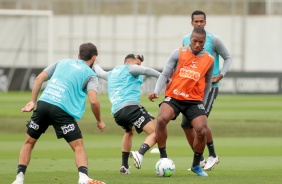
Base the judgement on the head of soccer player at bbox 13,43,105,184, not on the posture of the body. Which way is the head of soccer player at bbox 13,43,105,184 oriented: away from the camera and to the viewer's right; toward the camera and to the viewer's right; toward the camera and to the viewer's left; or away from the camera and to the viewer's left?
away from the camera and to the viewer's right

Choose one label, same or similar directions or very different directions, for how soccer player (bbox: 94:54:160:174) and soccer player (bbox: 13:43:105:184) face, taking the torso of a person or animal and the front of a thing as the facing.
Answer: same or similar directions

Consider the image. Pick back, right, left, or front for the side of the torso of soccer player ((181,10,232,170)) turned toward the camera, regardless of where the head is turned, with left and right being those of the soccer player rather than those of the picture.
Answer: front

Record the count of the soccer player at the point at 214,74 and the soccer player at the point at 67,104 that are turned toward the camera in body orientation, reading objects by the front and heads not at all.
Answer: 1

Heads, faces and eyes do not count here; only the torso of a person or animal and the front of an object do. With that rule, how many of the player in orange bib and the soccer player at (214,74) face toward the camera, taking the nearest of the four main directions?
2

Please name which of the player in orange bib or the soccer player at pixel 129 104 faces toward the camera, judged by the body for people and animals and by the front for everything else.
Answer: the player in orange bib

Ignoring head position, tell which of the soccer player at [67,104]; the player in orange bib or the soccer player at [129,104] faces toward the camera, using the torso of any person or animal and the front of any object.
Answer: the player in orange bib

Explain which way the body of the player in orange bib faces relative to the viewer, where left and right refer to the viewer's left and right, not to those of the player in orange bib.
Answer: facing the viewer

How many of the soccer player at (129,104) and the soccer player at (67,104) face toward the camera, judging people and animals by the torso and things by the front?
0

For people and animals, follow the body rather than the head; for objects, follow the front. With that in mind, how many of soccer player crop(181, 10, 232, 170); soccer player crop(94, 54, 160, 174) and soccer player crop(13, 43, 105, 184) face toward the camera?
1
